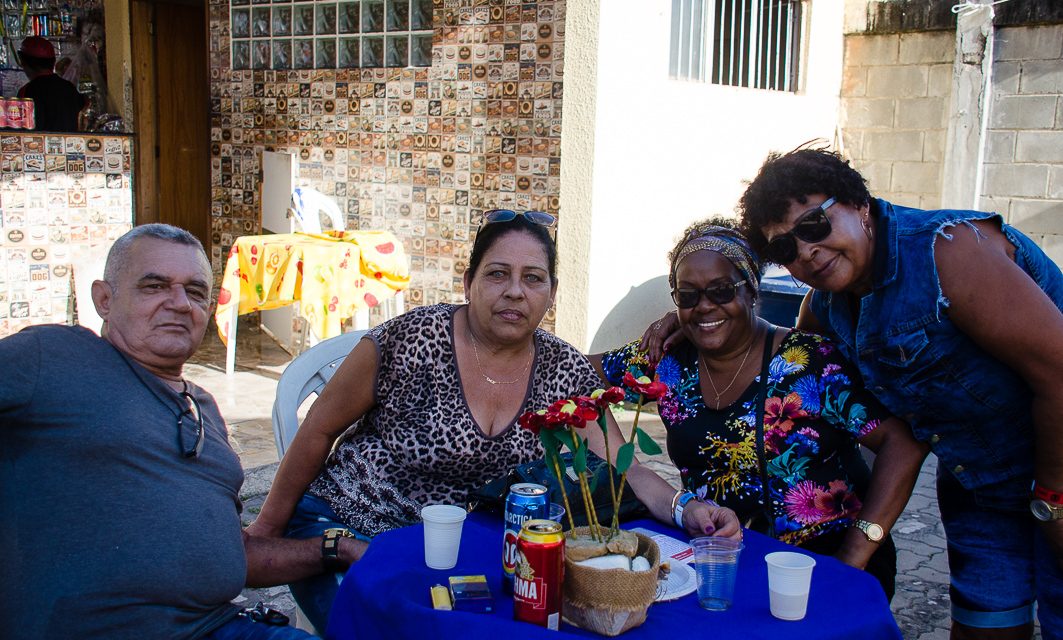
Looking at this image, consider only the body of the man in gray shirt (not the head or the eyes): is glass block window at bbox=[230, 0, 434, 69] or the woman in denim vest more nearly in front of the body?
the woman in denim vest

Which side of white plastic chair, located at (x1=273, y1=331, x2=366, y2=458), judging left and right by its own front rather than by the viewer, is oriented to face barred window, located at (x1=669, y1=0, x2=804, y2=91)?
left

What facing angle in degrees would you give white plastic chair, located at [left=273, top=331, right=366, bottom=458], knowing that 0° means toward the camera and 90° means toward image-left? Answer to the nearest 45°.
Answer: approximately 315°

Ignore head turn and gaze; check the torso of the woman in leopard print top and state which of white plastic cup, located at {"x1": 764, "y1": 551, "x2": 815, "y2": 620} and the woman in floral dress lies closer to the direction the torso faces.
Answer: the white plastic cup

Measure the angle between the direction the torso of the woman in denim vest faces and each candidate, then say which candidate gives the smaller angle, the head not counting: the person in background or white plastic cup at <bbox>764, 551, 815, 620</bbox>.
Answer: the white plastic cup

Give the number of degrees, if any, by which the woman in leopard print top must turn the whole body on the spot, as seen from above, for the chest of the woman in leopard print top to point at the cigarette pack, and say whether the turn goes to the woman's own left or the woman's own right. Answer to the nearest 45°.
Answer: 0° — they already face it

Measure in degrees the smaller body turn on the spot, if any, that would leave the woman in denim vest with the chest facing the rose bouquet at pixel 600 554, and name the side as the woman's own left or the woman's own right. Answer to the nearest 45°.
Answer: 0° — they already face it

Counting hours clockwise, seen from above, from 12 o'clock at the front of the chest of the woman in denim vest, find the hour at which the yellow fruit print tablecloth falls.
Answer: The yellow fruit print tablecloth is roughly at 3 o'clock from the woman in denim vest.

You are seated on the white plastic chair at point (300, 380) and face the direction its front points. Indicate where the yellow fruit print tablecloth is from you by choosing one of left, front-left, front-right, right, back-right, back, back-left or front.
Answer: back-left

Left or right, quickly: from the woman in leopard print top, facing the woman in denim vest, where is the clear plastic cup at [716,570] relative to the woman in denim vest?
right

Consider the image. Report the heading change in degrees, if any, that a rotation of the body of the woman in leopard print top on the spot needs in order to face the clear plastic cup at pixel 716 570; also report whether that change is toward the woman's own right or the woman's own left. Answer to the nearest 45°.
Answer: approximately 45° to the woman's own left

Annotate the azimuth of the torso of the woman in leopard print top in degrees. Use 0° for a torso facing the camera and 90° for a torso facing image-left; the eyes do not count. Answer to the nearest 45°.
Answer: approximately 0°
